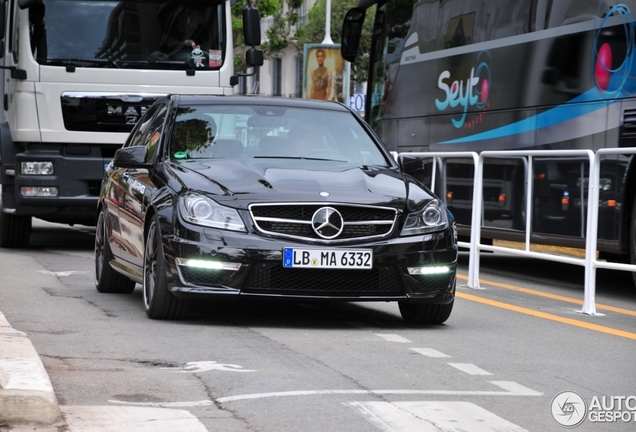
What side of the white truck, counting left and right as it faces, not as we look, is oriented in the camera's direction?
front

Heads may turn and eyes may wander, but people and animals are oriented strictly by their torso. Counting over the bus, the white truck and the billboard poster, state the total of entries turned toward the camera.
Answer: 2

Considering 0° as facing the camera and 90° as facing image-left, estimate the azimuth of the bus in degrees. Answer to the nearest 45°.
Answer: approximately 135°

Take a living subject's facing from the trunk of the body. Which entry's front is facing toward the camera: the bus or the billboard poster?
the billboard poster

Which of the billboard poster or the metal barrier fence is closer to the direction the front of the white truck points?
the metal barrier fence

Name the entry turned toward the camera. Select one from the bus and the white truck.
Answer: the white truck

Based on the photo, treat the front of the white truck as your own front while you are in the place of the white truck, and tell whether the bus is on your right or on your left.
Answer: on your left

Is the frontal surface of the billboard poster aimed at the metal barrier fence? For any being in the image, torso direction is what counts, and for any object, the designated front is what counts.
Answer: yes

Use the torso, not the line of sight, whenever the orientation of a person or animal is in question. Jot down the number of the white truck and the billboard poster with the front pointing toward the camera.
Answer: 2

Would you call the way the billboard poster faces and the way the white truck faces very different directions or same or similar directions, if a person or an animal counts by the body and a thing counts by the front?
same or similar directions

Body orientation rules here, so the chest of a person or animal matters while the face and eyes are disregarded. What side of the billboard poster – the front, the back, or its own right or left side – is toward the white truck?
front

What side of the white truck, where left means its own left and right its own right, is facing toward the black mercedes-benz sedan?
front

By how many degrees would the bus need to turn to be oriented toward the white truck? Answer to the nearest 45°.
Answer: approximately 45° to its left

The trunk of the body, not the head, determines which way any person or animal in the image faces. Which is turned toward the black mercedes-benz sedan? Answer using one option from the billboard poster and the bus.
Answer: the billboard poster
